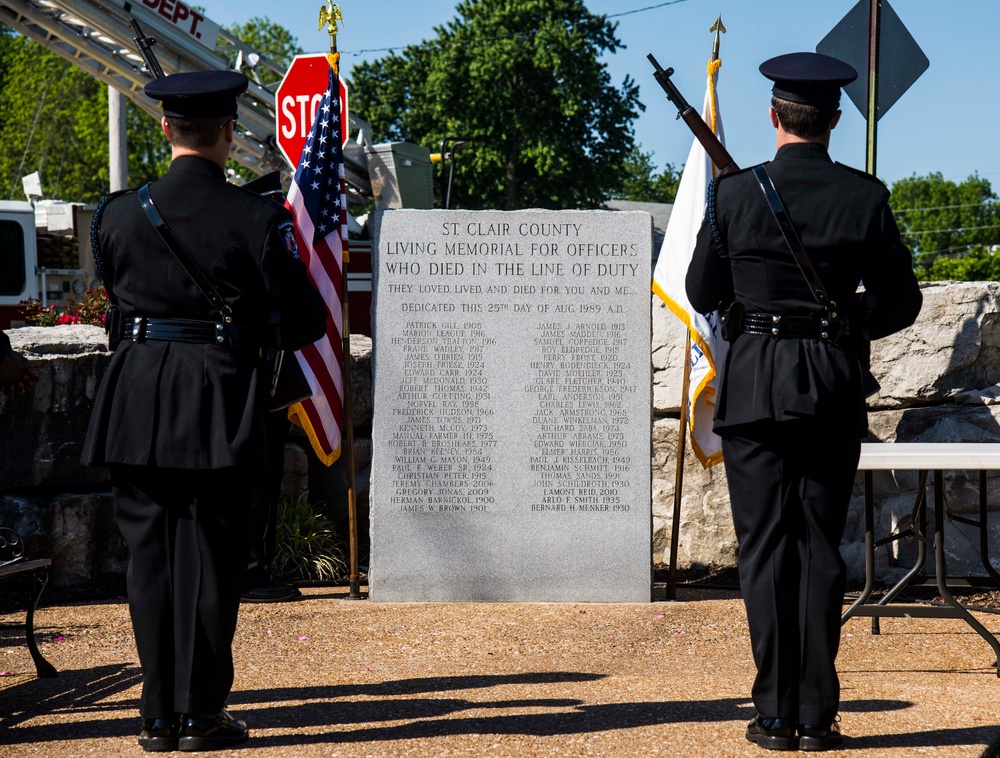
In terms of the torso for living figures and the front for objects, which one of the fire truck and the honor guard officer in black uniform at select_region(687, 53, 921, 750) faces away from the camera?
the honor guard officer in black uniform

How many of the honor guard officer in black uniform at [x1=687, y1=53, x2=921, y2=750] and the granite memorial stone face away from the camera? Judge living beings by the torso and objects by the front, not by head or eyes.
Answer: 1

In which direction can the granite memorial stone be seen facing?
toward the camera

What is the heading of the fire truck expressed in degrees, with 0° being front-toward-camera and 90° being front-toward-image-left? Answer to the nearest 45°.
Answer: approximately 90°

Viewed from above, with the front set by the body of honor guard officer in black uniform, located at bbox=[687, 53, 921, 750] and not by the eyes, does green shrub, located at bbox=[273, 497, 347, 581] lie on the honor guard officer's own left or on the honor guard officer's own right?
on the honor guard officer's own left

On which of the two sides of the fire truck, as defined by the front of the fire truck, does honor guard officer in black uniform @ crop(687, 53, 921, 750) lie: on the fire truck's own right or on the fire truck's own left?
on the fire truck's own left

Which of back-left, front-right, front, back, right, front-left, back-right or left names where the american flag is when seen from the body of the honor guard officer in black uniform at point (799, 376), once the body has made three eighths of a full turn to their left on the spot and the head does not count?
right

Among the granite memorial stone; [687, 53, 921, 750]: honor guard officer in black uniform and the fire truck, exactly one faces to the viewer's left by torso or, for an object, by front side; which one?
the fire truck

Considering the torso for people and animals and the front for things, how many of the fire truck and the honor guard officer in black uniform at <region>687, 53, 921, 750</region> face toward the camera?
0

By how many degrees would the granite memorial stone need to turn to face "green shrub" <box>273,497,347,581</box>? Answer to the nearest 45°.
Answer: approximately 135° to its right

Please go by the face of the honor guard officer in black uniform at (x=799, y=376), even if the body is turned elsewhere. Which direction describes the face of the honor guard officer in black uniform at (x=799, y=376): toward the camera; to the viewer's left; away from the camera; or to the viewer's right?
away from the camera

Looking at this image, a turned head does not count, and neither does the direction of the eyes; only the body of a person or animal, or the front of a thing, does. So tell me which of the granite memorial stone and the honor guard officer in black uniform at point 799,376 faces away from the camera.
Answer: the honor guard officer in black uniform

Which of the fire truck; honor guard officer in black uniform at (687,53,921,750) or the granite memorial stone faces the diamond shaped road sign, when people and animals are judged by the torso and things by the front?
the honor guard officer in black uniform

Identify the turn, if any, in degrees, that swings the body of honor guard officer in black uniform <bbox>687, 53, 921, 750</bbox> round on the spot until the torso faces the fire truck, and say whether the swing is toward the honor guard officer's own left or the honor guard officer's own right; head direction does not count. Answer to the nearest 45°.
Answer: approximately 45° to the honor guard officer's own left

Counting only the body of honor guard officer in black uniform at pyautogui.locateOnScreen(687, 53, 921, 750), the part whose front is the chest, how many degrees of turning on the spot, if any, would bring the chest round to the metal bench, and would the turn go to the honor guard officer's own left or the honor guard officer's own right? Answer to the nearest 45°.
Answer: approximately 90° to the honor guard officer's own left

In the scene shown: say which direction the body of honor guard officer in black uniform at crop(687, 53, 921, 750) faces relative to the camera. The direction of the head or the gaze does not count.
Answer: away from the camera

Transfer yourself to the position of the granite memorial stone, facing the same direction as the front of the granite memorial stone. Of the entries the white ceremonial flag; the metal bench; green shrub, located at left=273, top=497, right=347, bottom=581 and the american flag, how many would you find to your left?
1

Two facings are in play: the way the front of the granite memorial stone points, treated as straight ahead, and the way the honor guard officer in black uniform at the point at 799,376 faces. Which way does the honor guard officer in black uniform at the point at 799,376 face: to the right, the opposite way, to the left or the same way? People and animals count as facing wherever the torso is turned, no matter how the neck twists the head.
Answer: the opposite way

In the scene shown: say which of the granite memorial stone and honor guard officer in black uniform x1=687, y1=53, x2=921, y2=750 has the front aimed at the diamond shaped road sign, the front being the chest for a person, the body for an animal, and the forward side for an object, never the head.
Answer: the honor guard officer in black uniform

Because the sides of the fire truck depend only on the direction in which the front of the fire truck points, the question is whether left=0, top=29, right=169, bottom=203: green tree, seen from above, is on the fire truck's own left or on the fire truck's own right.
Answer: on the fire truck's own right
